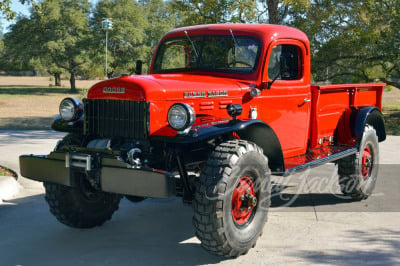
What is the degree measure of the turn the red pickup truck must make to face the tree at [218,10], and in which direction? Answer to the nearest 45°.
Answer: approximately 135° to its right

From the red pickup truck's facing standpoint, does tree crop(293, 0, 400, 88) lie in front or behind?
behind

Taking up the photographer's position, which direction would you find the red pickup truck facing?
facing the viewer and to the left of the viewer

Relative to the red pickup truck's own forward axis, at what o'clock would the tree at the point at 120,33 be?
The tree is roughly at 4 o'clock from the red pickup truck.

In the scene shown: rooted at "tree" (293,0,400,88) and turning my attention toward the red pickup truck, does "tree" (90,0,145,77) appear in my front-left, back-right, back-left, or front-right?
back-right

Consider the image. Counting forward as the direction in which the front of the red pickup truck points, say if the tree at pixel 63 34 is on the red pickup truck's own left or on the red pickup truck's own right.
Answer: on the red pickup truck's own right
